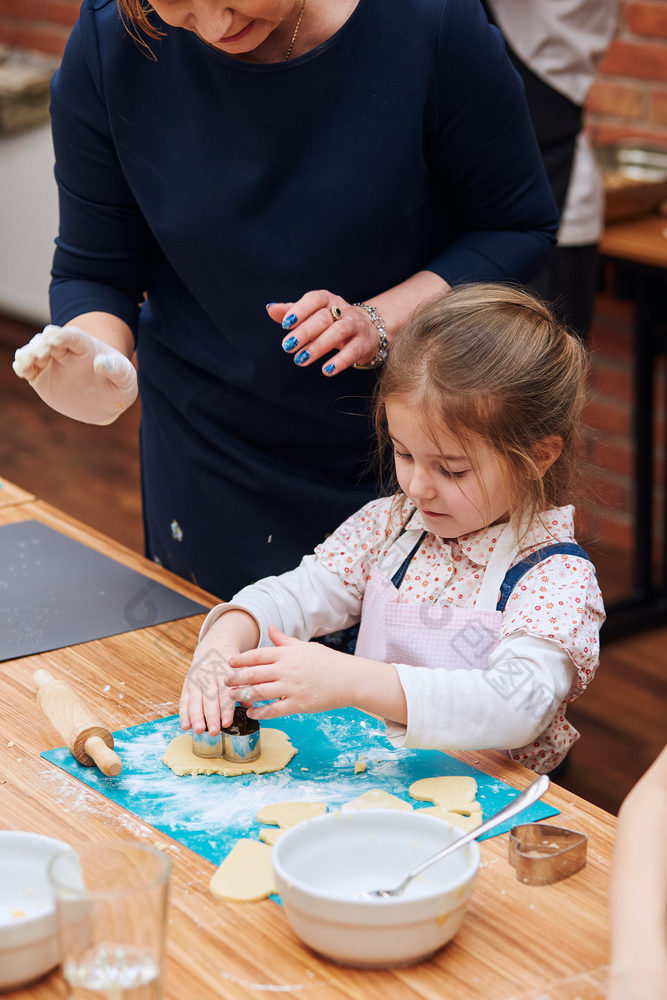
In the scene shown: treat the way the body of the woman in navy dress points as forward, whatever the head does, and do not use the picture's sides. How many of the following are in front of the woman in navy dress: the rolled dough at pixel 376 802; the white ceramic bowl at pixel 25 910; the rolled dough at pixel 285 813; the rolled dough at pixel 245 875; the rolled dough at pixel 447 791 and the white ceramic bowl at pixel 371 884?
6

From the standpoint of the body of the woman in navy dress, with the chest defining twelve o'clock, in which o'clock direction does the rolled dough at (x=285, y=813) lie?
The rolled dough is roughly at 12 o'clock from the woman in navy dress.

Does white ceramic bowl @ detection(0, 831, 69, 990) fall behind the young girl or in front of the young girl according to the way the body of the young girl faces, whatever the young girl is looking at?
in front

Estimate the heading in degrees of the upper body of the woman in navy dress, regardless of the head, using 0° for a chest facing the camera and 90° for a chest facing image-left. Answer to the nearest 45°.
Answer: approximately 0°

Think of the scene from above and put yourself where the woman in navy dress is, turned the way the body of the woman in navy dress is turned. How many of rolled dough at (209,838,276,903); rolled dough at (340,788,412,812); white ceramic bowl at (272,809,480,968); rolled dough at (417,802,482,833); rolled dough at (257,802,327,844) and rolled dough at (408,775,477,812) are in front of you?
6

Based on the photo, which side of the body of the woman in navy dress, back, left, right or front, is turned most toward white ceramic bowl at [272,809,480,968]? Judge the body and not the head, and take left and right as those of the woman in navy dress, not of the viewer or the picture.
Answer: front

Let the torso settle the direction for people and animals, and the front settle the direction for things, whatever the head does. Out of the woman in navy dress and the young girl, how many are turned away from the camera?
0

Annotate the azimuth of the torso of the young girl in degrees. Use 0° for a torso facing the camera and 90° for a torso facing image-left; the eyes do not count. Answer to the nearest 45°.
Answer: approximately 45°

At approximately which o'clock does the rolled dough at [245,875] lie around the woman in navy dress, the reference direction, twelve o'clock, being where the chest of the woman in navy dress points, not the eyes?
The rolled dough is roughly at 12 o'clock from the woman in navy dress.
